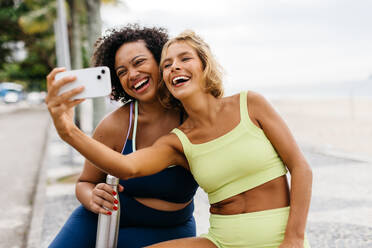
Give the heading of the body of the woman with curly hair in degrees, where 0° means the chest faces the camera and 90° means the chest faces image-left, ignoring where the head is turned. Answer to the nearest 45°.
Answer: approximately 45°

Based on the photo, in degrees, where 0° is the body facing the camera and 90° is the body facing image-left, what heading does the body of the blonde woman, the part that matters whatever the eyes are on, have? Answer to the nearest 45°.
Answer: approximately 45°

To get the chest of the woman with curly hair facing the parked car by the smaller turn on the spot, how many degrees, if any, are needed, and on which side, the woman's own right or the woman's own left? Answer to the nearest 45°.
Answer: approximately 135° to the woman's own right

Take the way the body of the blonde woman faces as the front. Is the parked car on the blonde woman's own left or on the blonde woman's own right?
on the blonde woman's own right
